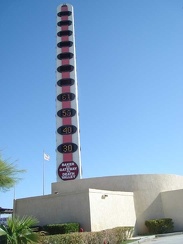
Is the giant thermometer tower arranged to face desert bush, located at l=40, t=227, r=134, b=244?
yes

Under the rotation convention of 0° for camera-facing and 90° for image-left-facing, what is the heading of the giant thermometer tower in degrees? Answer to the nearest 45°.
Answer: approximately 0°

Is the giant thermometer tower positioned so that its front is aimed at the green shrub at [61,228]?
yes
